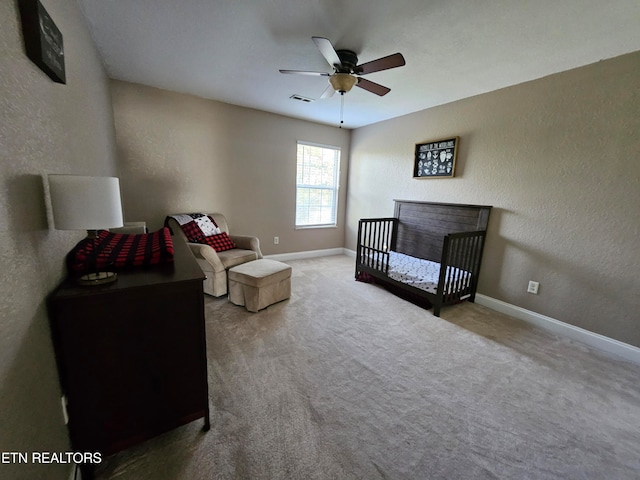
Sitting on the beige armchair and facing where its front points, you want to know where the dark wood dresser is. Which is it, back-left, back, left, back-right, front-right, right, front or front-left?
front-right

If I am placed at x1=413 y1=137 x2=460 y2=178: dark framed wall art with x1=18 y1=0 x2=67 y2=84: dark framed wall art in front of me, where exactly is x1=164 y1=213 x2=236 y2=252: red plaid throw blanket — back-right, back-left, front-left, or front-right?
front-right

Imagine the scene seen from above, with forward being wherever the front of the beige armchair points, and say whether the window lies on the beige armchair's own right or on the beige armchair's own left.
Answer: on the beige armchair's own left

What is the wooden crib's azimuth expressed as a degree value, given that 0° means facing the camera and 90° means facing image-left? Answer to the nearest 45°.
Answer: approximately 45°

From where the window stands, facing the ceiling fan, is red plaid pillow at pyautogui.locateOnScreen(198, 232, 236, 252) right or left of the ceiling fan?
right

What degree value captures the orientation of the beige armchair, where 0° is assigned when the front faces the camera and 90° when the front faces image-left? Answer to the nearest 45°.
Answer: approximately 315°

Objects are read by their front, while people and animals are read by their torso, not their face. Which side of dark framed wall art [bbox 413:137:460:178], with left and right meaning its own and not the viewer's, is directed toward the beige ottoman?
front

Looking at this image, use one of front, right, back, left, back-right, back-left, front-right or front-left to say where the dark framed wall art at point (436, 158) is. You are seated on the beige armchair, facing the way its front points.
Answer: front-left

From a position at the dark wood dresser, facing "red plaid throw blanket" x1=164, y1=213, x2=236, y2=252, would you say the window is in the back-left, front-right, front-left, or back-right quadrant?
front-right

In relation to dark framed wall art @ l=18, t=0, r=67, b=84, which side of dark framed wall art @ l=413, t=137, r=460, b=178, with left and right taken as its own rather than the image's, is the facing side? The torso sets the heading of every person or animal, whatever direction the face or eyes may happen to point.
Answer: front

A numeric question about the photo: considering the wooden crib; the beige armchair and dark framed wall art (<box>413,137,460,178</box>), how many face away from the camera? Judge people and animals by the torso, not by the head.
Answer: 0

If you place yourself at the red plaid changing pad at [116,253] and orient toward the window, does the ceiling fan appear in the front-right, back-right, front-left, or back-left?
front-right

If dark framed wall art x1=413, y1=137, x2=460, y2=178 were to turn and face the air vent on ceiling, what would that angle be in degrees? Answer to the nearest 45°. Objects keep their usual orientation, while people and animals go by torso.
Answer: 0° — it already faces it

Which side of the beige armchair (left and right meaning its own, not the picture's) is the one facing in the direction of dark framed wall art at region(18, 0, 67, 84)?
right

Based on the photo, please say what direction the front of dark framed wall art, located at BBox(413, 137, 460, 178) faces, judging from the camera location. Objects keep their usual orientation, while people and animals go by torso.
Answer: facing the viewer and to the left of the viewer
